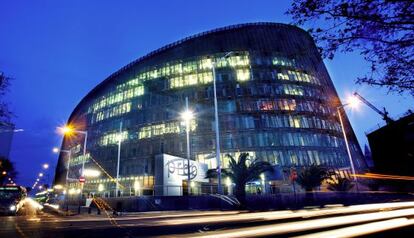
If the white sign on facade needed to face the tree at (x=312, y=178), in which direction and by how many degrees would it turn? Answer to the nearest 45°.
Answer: approximately 45° to its left

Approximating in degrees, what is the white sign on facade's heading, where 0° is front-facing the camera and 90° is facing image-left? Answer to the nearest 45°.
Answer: approximately 315°
